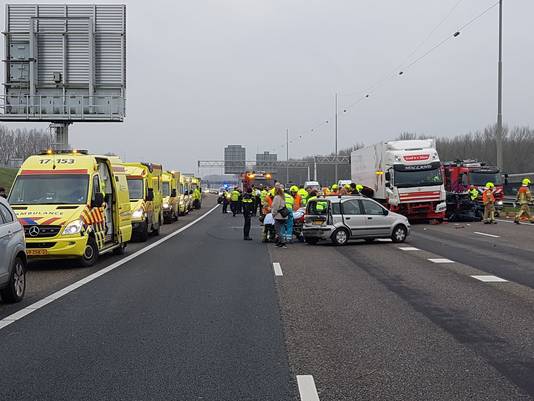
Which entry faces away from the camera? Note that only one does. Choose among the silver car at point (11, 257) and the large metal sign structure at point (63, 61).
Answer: the large metal sign structure

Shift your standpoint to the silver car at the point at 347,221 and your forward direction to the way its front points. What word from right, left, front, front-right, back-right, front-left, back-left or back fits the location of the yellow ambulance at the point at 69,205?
back

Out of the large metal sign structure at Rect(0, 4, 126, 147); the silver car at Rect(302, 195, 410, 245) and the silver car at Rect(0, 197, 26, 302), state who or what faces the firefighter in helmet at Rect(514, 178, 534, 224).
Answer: the silver car at Rect(302, 195, 410, 245)

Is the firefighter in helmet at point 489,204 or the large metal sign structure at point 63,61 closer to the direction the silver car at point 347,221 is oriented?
the firefighter in helmet

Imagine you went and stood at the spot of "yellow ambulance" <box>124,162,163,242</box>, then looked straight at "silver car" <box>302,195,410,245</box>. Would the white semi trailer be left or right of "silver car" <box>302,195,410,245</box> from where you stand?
left

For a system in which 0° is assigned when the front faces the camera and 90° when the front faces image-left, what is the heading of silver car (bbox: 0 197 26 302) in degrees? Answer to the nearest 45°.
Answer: approximately 45°

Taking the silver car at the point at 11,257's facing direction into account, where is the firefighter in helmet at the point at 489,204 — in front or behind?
behind

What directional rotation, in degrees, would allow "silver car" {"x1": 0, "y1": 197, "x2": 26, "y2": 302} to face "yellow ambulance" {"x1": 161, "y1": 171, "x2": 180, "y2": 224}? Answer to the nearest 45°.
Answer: approximately 135° to its right

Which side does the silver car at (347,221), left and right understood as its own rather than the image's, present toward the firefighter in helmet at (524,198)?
front

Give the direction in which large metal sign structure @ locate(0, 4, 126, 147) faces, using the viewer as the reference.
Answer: facing away from the viewer
